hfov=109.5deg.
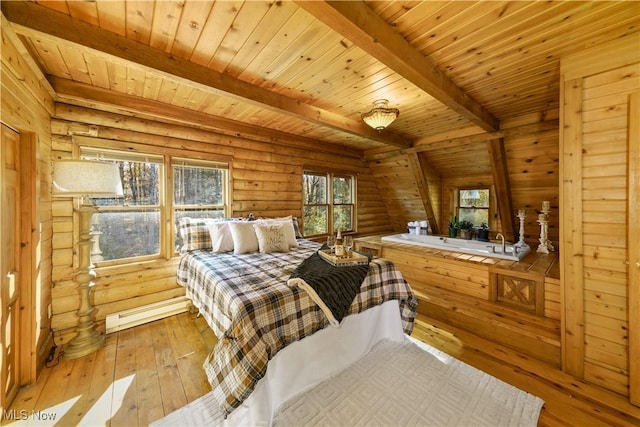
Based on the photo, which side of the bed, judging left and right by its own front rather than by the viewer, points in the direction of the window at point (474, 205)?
left

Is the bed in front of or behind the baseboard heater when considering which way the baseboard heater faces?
in front

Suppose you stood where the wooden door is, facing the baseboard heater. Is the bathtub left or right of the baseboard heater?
right

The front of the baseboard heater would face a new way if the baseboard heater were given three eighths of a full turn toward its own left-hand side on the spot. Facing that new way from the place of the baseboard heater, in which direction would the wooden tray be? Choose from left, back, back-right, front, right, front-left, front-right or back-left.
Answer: back-right

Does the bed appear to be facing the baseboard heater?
no

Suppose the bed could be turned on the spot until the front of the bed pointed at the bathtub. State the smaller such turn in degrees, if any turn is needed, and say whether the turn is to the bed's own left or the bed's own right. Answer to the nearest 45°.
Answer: approximately 90° to the bed's own left

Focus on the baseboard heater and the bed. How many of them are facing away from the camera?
0

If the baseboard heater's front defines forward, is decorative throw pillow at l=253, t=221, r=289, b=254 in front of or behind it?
in front

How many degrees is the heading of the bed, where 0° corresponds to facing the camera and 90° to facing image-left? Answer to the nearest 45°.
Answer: approximately 315°

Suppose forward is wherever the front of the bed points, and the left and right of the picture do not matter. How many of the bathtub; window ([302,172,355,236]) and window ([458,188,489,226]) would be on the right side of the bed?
0

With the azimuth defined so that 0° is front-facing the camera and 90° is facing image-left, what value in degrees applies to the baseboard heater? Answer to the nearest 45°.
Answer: approximately 315°
